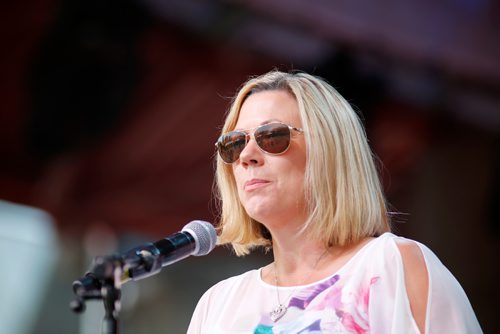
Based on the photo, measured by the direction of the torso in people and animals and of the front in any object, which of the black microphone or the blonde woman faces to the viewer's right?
the black microphone

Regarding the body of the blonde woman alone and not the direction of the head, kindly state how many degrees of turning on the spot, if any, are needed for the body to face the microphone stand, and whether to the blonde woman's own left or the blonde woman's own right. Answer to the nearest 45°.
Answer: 0° — they already face it

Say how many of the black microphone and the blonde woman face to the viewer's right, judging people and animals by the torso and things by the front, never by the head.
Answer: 1

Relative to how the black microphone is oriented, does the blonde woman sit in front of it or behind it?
in front

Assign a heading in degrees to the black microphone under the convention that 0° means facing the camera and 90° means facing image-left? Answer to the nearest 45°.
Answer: approximately 270°

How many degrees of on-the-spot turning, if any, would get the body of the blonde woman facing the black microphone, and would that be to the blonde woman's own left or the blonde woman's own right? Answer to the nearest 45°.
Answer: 0° — they already face it

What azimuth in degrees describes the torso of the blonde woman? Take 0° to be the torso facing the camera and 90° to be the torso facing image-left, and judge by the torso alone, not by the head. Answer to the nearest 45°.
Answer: approximately 45°
